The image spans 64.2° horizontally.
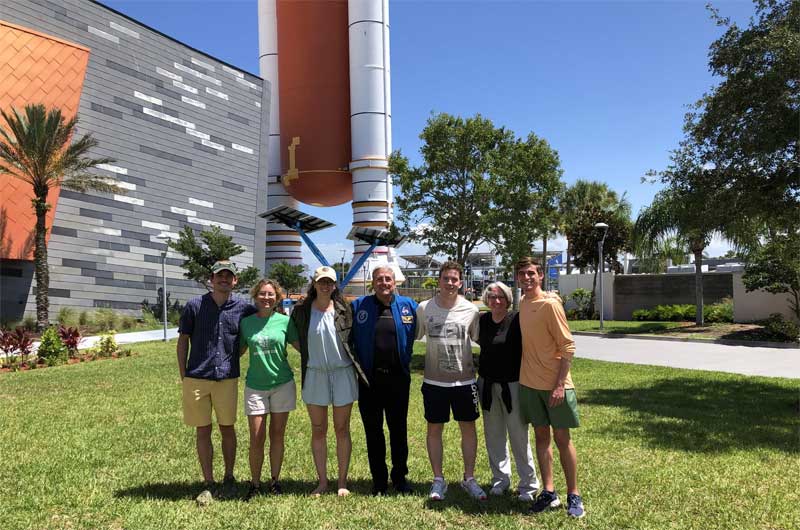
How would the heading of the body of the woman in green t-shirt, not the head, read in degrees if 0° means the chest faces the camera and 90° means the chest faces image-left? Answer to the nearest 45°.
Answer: approximately 0°

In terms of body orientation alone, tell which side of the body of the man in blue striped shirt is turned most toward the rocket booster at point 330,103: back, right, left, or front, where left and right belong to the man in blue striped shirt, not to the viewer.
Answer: back

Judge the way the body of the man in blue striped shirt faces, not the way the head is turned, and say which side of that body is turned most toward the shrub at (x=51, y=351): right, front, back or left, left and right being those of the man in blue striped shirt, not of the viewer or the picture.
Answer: back

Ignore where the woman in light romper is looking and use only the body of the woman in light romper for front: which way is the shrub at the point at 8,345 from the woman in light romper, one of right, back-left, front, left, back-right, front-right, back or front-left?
back-right

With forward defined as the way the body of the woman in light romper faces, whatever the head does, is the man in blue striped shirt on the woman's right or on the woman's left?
on the woman's right
